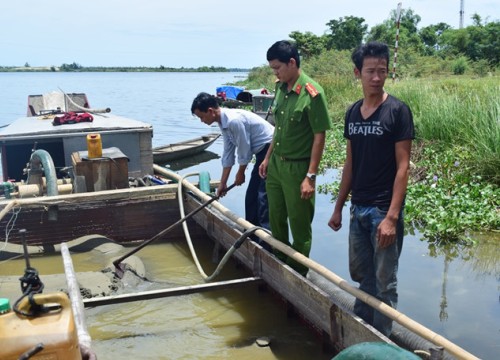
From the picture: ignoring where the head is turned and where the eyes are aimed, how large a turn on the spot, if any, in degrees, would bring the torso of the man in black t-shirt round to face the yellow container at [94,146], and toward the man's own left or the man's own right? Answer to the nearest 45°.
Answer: approximately 90° to the man's own right

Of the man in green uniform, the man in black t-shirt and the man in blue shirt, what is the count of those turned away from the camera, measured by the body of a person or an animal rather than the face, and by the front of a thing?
0

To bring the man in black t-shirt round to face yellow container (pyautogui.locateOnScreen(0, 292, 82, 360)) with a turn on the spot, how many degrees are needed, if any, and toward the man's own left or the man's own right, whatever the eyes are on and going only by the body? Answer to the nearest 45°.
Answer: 0° — they already face it

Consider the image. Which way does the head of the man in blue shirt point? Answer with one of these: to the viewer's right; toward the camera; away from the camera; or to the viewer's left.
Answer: to the viewer's left

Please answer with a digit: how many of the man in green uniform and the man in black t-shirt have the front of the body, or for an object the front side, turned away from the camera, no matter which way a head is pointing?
0

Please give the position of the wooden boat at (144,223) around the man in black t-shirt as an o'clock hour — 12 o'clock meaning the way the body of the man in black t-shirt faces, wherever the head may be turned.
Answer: The wooden boat is roughly at 3 o'clock from the man in black t-shirt.

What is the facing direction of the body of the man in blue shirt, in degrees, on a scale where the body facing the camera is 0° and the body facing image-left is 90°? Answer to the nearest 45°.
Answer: approximately 90°

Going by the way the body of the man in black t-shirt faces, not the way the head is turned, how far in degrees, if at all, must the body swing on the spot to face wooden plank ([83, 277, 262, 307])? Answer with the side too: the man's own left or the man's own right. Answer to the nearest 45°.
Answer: approximately 90° to the man's own right

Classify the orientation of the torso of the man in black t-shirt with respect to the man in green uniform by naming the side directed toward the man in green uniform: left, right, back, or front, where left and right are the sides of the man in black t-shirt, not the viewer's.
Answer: right

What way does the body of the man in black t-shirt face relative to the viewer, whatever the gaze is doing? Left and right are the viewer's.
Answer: facing the viewer and to the left of the viewer

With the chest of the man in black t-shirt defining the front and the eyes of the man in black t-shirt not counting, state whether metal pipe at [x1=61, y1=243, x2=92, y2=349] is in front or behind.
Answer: in front
